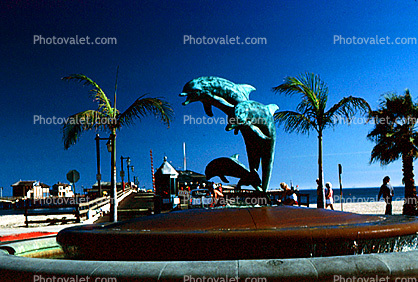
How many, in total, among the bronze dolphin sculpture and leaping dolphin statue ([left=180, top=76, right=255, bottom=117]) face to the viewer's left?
2

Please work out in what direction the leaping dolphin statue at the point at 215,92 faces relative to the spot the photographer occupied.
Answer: facing to the left of the viewer

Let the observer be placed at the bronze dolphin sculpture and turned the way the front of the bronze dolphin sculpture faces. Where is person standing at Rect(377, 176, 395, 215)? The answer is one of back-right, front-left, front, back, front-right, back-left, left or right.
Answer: back-right

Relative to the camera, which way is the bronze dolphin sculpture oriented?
to the viewer's left

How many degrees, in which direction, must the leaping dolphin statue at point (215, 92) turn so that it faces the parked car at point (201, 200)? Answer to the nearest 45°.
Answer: approximately 90° to its right

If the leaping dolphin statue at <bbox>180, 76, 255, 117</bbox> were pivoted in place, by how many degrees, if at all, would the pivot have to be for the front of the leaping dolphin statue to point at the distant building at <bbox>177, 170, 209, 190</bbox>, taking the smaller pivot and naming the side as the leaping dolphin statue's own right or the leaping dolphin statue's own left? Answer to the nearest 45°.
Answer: approximately 90° to the leaping dolphin statue's own right

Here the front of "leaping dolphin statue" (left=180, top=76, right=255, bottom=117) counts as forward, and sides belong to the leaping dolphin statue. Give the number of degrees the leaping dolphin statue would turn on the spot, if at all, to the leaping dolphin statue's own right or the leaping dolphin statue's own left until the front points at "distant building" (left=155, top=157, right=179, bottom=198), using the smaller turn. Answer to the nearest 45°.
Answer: approximately 90° to the leaping dolphin statue's own right

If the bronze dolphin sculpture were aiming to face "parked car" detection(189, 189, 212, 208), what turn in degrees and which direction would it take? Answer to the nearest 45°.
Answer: approximately 90° to its right

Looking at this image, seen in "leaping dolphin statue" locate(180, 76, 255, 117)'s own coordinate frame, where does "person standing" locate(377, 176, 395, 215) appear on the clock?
The person standing is roughly at 5 o'clock from the leaping dolphin statue.
